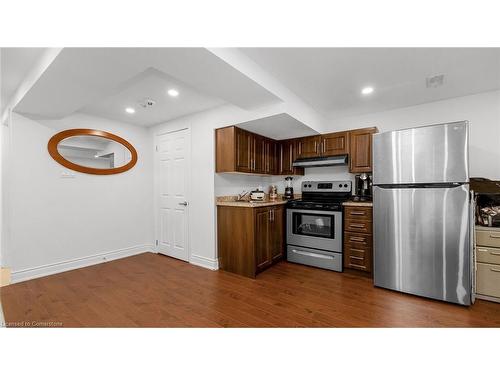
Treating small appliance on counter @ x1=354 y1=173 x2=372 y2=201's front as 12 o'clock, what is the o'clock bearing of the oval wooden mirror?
The oval wooden mirror is roughly at 2 o'clock from the small appliance on counter.

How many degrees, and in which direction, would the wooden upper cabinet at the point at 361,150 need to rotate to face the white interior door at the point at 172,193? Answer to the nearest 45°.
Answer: approximately 90° to its right

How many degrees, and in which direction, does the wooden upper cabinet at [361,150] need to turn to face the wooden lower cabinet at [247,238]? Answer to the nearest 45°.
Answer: approximately 45° to its right

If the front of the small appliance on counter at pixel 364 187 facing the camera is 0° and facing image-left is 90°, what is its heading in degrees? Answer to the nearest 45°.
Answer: approximately 0°

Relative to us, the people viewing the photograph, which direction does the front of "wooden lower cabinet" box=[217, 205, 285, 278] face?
facing the viewer and to the right of the viewer

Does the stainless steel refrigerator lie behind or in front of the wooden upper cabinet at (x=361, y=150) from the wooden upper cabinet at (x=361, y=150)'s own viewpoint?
in front

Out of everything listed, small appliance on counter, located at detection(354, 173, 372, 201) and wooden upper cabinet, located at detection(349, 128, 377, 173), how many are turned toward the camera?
2

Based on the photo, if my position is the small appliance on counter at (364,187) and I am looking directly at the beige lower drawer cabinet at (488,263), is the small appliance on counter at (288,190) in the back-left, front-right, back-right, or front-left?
back-right

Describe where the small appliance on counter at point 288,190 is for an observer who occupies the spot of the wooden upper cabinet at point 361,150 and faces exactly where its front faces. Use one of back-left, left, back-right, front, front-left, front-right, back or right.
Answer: right
